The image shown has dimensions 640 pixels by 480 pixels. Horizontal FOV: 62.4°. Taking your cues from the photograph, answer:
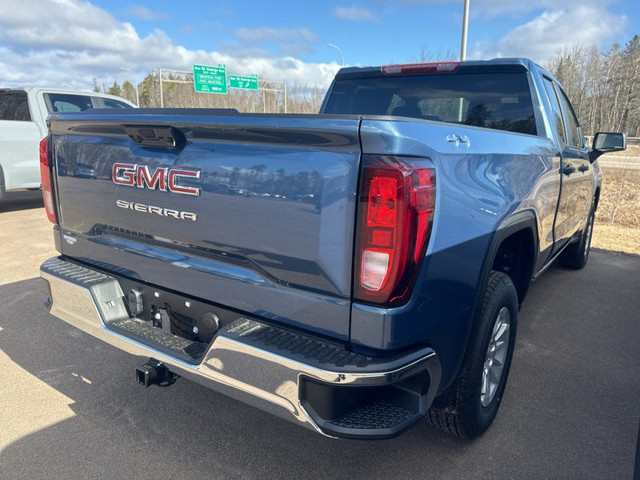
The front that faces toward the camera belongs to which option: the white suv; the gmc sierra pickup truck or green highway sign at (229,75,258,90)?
the green highway sign

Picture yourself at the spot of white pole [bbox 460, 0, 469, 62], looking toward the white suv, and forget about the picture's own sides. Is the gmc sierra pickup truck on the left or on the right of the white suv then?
left

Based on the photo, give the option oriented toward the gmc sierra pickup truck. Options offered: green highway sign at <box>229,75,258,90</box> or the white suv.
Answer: the green highway sign

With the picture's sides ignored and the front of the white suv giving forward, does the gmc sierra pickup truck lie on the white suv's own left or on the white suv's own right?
on the white suv's own right

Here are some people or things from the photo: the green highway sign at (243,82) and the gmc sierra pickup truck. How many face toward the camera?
1

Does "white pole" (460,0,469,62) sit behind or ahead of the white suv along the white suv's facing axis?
ahead

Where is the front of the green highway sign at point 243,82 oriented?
toward the camera

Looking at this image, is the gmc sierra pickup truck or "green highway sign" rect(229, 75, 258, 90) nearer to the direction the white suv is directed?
the green highway sign

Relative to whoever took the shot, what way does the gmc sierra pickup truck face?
facing away from the viewer and to the right of the viewer

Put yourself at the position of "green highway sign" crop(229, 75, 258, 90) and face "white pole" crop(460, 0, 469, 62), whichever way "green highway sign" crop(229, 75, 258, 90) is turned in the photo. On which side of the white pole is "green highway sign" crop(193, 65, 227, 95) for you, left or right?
right

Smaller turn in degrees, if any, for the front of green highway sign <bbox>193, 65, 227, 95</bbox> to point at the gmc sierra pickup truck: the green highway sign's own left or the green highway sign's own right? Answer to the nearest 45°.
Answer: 0° — it already faces it

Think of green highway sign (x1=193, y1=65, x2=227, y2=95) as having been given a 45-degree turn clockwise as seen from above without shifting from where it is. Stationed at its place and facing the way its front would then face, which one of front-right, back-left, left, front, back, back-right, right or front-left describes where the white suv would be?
front-left

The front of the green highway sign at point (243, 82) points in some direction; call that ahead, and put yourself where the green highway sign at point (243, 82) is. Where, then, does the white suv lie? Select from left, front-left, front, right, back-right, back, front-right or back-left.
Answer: front

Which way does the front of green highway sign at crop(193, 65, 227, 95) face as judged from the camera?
facing the viewer

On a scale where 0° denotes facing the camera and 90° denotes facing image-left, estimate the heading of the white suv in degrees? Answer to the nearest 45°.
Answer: approximately 225°

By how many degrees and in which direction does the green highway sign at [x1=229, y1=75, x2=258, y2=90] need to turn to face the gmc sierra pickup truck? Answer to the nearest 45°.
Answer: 0° — it already faces it
